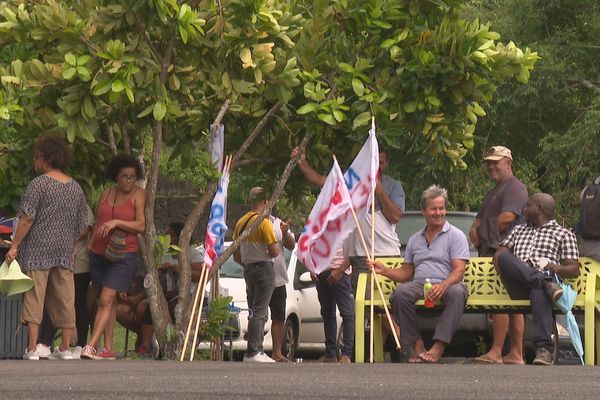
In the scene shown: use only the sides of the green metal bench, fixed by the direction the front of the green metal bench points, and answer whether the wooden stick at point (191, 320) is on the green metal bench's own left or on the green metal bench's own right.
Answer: on the green metal bench's own right

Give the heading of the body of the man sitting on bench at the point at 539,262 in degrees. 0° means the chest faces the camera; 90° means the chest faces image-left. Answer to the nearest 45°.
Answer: approximately 0°

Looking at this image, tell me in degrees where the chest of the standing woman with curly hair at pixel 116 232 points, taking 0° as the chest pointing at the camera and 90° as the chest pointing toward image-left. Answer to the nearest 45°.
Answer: approximately 45°

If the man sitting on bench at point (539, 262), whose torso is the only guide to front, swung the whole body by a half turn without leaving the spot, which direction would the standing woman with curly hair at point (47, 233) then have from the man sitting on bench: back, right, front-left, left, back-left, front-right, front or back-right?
left

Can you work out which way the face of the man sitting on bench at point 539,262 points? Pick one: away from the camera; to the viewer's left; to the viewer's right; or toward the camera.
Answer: to the viewer's left
